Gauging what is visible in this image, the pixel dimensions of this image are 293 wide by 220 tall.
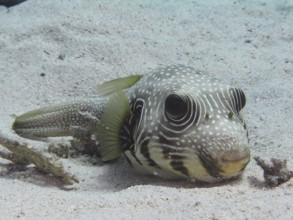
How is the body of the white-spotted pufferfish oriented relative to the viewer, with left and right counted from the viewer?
facing the viewer and to the right of the viewer

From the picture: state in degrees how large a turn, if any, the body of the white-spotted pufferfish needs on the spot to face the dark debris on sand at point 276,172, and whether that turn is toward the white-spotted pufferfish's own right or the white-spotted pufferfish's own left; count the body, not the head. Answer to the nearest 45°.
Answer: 0° — it already faces it
